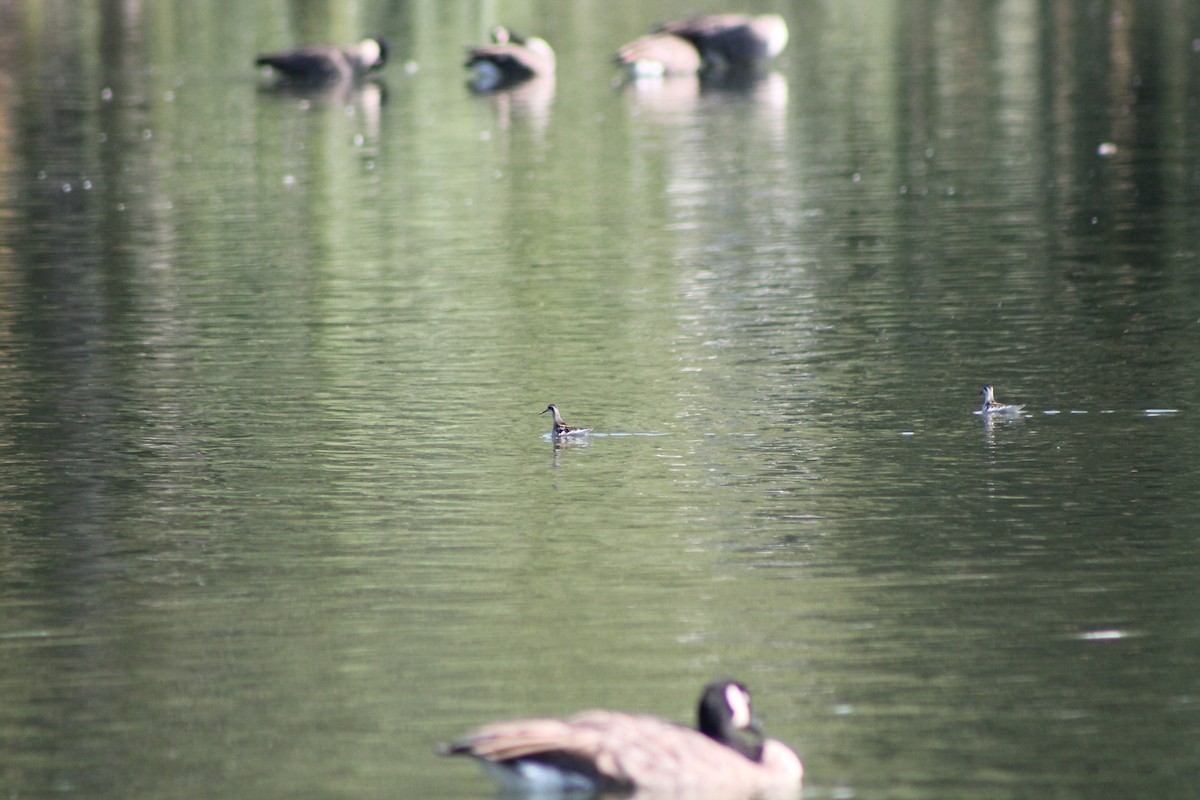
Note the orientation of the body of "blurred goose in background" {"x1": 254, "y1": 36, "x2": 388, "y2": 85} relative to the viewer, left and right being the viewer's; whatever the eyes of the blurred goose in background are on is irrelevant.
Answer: facing to the right of the viewer

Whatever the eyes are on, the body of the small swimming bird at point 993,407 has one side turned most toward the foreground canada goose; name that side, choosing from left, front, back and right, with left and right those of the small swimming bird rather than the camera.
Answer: left

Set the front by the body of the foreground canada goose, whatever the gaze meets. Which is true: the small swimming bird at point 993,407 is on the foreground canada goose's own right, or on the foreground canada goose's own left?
on the foreground canada goose's own left

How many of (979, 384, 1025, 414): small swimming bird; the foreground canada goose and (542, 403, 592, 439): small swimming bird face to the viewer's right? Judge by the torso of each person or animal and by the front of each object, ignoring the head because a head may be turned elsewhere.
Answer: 1

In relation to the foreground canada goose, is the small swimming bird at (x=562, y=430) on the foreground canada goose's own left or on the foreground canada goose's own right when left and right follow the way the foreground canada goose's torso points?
on the foreground canada goose's own left

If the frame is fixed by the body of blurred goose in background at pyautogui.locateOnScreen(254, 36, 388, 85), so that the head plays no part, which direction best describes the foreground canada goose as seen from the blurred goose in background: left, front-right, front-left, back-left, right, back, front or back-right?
right

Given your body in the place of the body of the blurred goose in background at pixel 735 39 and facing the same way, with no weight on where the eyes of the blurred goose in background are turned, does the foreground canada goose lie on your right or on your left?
on your right

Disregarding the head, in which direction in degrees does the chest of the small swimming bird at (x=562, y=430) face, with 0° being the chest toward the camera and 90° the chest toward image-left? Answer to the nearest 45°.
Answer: approximately 90°

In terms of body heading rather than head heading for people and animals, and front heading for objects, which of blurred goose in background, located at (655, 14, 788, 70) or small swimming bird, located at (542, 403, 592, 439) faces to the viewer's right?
the blurred goose in background

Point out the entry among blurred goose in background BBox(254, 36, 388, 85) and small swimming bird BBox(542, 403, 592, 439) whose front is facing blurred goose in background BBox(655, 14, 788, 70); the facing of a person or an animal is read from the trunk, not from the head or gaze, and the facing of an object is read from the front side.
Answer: blurred goose in background BBox(254, 36, 388, 85)

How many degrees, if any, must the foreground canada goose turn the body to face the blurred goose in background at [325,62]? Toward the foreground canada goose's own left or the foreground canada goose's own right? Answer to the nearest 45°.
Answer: approximately 90° to the foreground canada goose's own left

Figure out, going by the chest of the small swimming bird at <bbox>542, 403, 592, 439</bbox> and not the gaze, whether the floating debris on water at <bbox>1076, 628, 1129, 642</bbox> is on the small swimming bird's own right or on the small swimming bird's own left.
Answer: on the small swimming bird's own left

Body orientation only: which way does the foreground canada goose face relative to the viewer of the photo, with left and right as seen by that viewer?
facing to the right of the viewer

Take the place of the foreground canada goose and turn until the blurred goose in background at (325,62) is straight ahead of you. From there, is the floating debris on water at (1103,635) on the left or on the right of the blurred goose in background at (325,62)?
right

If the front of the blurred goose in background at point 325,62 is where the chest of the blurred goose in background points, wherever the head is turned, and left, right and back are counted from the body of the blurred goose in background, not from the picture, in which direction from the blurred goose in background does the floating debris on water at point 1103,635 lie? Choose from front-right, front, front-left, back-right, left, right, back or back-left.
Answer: right

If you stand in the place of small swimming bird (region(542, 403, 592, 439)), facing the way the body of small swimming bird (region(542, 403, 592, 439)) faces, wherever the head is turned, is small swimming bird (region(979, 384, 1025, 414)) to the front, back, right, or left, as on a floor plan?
back

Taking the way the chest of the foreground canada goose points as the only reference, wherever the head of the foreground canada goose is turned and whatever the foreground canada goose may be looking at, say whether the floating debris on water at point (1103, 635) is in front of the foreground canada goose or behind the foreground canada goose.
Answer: in front
